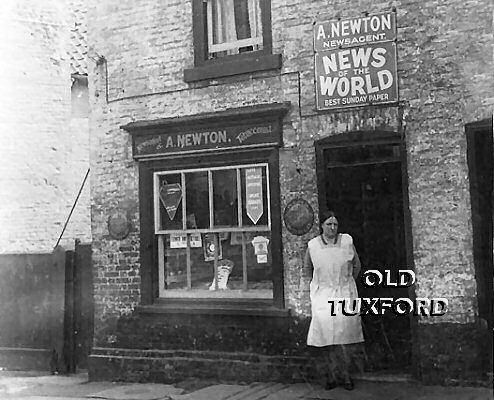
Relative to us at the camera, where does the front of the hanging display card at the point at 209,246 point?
facing the viewer

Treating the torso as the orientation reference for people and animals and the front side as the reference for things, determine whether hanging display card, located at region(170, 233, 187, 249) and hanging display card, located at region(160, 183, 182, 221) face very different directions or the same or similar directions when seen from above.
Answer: same or similar directions

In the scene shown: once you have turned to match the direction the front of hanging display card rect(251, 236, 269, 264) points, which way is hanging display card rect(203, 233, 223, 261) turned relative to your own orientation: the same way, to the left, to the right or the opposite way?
the same way

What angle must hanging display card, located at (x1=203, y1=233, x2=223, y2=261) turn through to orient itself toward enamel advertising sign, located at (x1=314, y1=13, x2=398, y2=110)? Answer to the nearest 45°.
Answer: approximately 45° to its left

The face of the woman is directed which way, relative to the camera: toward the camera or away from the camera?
toward the camera

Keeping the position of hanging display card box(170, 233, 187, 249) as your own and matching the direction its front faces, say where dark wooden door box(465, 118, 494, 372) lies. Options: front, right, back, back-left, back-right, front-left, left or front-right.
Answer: front-left

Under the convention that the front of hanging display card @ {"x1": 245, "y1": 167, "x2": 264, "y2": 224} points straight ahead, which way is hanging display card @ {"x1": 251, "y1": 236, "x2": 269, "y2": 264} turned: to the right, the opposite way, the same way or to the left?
the same way

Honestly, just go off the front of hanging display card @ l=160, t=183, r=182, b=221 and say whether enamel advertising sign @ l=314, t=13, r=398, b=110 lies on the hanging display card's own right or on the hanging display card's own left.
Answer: on the hanging display card's own left

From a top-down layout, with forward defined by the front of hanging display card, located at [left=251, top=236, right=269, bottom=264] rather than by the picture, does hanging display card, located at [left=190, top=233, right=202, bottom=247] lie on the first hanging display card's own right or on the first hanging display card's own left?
on the first hanging display card's own right

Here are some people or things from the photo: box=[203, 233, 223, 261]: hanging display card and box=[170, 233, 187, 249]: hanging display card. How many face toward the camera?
2

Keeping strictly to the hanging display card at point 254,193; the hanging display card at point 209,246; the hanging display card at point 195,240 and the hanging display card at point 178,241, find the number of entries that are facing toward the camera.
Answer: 4

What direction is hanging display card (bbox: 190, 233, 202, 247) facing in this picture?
toward the camera

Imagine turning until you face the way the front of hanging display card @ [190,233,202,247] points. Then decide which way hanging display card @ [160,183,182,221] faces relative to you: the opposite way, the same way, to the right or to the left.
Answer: the same way

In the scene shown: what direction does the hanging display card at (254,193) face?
toward the camera

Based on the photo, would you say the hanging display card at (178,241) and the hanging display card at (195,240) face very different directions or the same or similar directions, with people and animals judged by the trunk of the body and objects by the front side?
same or similar directions
